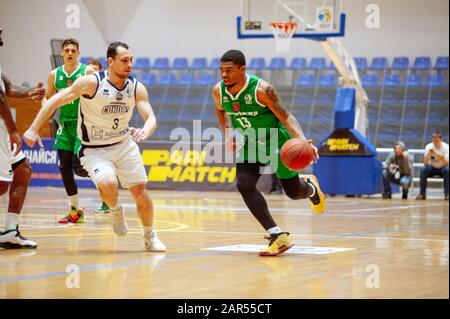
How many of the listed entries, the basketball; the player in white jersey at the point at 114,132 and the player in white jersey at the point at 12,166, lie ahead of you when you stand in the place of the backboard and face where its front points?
3

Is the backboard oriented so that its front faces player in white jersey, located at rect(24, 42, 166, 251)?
yes

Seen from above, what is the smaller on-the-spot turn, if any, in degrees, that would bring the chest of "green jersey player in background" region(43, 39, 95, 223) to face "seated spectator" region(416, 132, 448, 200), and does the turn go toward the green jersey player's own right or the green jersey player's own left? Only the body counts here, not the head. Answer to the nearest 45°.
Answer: approximately 135° to the green jersey player's own left

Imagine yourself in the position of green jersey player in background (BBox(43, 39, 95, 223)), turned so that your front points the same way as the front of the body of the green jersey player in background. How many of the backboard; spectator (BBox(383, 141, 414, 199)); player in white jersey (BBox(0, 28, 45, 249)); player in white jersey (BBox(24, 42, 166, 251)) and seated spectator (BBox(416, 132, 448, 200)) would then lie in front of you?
2
